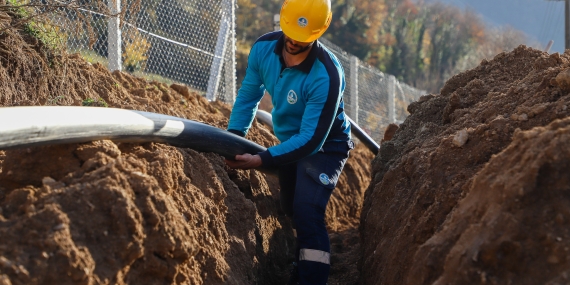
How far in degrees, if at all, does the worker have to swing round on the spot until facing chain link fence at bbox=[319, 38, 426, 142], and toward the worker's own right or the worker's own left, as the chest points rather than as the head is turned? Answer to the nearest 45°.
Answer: approximately 135° to the worker's own right

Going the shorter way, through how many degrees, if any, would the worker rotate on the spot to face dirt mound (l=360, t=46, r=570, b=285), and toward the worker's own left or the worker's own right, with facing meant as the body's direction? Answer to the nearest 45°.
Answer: approximately 90° to the worker's own left

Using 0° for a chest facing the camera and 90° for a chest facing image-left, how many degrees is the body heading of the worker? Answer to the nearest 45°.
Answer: approximately 45°
